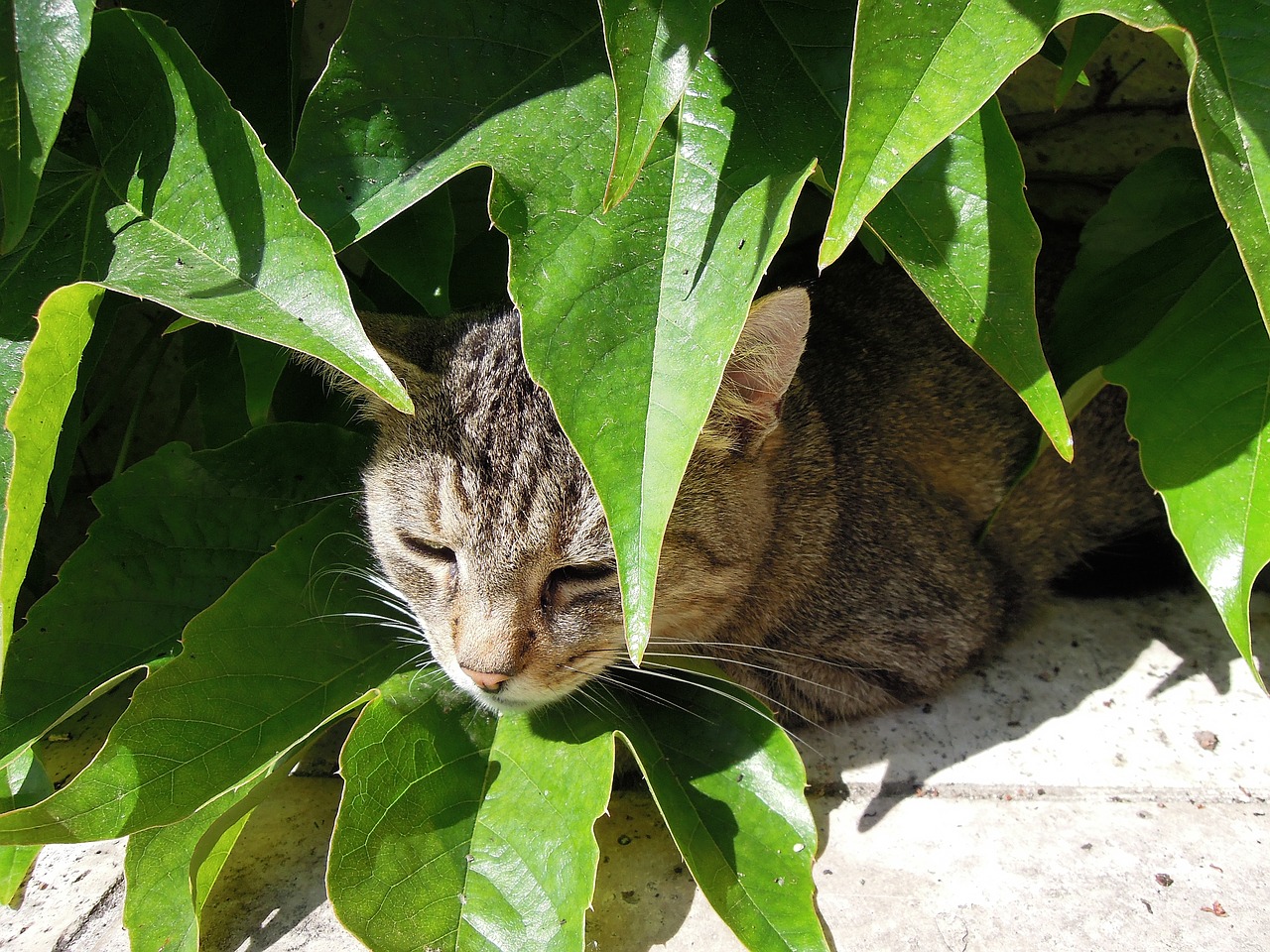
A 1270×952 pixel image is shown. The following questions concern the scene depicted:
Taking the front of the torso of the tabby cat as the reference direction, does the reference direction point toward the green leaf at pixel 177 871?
yes

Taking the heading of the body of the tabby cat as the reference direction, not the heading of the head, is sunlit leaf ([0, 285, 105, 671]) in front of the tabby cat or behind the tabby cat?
in front

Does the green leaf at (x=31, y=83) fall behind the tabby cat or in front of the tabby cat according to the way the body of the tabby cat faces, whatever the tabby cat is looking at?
in front

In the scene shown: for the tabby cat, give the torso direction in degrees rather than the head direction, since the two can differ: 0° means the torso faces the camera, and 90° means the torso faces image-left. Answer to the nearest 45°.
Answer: approximately 45°
